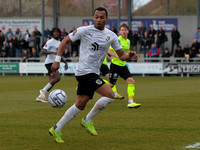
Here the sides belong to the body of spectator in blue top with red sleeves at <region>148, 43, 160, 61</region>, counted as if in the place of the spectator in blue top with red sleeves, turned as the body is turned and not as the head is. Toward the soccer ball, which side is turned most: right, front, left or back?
front

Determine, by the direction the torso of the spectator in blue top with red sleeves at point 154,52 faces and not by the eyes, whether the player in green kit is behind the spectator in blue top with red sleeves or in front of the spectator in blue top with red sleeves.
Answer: in front

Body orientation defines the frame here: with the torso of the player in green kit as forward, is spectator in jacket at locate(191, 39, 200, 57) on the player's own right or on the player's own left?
on the player's own left

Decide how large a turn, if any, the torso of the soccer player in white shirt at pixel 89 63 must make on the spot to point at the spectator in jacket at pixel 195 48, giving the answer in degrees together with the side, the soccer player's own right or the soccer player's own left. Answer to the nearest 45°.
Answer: approximately 135° to the soccer player's own left

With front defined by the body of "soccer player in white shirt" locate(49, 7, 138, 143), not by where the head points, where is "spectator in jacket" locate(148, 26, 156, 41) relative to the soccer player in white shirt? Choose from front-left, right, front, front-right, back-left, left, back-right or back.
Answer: back-left

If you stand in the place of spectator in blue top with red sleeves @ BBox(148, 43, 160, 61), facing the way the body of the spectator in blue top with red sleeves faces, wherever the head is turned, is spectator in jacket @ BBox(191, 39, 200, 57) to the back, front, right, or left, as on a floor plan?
left

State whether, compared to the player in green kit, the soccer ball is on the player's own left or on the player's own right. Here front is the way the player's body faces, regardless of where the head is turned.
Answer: on the player's own right

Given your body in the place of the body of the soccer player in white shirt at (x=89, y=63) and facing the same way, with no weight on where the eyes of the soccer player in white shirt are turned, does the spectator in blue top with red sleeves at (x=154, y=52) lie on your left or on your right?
on your left

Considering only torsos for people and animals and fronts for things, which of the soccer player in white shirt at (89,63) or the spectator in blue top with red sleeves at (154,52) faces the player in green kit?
the spectator in blue top with red sleeves

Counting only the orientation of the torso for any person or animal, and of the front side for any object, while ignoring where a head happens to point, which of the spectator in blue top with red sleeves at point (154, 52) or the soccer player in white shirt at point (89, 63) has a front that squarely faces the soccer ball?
the spectator in blue top with red sleeves

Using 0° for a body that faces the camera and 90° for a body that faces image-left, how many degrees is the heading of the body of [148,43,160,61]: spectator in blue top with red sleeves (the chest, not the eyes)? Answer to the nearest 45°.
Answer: approximately 0°
